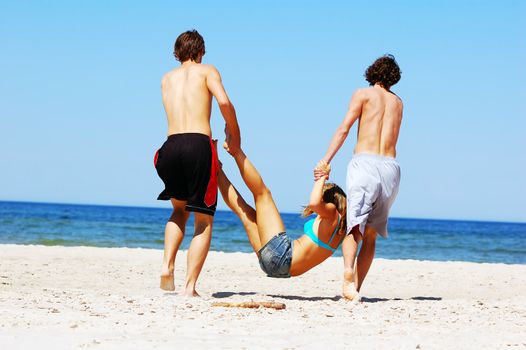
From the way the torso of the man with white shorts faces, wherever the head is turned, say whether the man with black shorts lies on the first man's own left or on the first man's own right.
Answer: on the first man's own left

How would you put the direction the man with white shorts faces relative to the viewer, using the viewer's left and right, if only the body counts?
facing away from the viewer

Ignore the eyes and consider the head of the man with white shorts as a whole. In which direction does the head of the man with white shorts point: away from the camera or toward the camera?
away from the camera

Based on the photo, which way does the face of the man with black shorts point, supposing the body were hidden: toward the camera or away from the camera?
away from the camera
